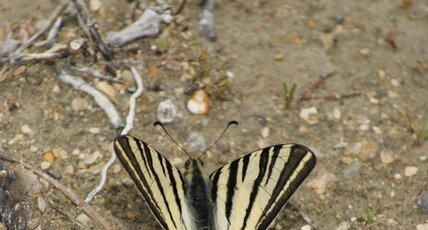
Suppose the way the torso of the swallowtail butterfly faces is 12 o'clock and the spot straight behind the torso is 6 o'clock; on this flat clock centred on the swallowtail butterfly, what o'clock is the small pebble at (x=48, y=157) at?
The small pebble is roughly at 10 o'clock from the swallowtail butterfly.

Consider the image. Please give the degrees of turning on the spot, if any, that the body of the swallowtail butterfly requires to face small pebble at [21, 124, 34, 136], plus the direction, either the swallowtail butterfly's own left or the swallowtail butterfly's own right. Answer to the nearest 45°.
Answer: approximately 45° to the swallowtail butterfly's own left

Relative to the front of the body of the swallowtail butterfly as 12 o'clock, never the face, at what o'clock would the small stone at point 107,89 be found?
The small stone is roughly at 11 o'clock from the swallowtail butterfly.

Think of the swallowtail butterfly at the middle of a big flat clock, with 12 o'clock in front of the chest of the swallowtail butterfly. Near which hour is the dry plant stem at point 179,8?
The dry plant stem is roughly at 12 o'clock from the swallowtail butterfly.

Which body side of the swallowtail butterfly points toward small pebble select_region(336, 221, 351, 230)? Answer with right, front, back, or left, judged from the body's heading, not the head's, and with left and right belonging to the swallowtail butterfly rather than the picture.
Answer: right

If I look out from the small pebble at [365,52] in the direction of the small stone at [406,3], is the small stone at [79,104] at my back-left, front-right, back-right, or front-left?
back-left

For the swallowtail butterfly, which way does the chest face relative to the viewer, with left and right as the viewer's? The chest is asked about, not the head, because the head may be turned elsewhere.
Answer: facing away from the viewer

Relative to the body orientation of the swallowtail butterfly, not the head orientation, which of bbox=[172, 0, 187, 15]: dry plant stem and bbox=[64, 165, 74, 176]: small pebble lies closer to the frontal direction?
the dry plant stem

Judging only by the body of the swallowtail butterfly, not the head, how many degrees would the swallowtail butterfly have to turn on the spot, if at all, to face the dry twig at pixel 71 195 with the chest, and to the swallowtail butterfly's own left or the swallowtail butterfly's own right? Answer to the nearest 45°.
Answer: approximately 90° to the swallowtail butterfly's own left

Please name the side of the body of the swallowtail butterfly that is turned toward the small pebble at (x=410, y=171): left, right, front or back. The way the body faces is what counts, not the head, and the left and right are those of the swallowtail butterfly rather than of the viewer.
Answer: right

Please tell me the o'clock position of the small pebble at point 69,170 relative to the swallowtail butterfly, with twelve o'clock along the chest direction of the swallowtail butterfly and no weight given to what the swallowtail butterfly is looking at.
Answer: The small pebble is roughly at 10 o'clock from the swallowtail butterfly.

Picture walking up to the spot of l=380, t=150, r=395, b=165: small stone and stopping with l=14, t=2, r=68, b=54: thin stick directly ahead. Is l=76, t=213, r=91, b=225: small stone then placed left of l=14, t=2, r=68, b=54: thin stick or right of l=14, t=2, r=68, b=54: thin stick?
left
